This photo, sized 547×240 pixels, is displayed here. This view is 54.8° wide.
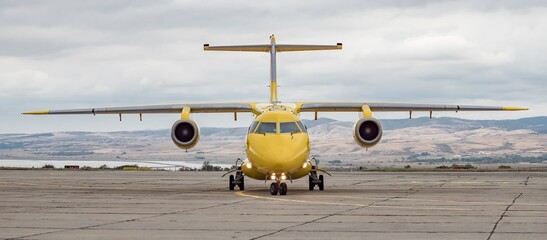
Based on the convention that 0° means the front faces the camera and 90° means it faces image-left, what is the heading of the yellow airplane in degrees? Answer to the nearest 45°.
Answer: approximately 0°
